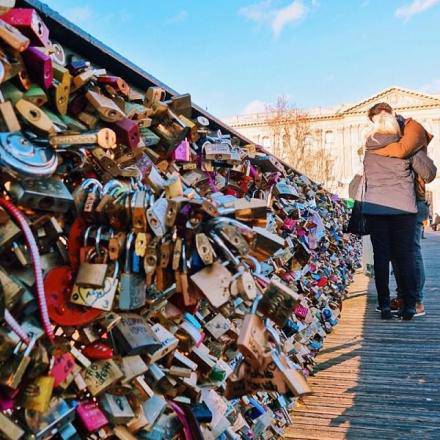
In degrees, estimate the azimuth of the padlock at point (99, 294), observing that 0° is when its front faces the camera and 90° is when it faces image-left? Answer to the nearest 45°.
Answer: approximately 0°

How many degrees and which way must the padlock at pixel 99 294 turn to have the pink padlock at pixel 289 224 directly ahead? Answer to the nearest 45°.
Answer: approximately 135° to its left
